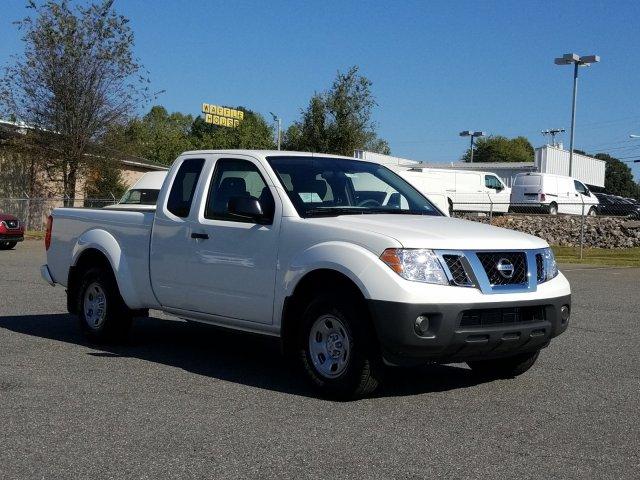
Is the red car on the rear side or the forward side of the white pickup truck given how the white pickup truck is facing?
on the rear side

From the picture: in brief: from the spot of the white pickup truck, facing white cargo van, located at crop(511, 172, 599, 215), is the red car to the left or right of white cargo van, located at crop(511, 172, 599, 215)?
left

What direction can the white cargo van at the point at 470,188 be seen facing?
to the viewer's right

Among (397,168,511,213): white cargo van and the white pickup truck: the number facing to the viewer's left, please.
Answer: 0

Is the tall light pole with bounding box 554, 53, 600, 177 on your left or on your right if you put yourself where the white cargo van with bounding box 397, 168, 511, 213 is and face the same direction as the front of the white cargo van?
on your left

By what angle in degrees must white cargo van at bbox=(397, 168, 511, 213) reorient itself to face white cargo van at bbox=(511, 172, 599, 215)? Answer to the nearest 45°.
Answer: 0° — it already faces it

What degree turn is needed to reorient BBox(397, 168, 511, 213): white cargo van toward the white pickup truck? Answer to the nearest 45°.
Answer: approximately 90° to its right

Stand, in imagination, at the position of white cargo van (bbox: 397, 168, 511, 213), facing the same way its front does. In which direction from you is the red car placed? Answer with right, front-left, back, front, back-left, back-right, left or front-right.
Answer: back-right

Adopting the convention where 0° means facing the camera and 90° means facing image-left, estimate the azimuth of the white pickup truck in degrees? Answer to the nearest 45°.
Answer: approximately 315°

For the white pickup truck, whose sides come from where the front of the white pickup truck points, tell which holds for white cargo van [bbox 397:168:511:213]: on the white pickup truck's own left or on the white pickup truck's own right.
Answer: on the white pickup truck's own left
